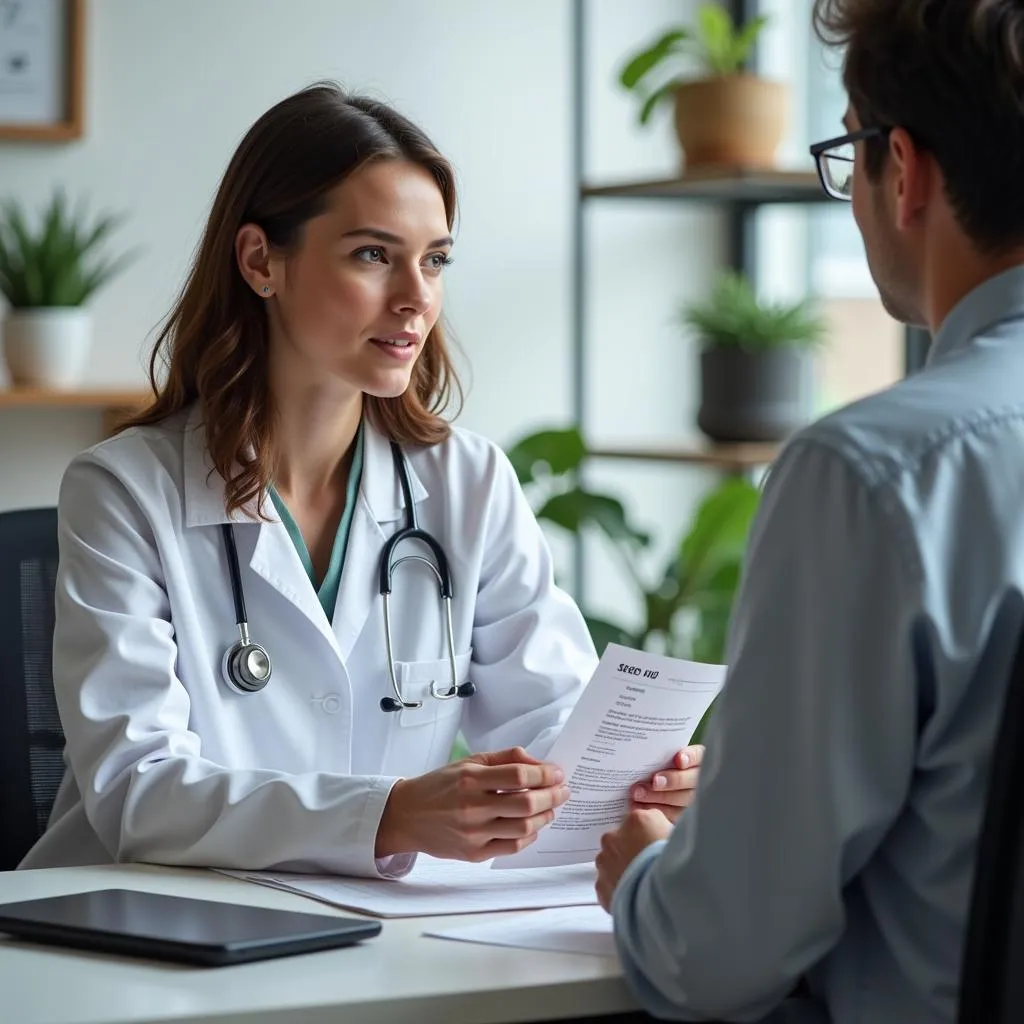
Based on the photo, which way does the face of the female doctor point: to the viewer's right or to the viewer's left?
to the viewer's right

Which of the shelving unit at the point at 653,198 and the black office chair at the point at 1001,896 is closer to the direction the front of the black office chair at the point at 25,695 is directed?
the black office chair

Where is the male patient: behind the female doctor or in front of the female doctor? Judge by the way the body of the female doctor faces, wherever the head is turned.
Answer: in front

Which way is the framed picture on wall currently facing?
toward the camera

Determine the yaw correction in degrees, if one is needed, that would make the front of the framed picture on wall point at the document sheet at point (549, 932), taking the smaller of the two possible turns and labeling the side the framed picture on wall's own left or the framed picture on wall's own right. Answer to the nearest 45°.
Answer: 0° — it already faces it

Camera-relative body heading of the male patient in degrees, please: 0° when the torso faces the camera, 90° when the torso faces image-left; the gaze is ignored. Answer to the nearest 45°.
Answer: approximately 135°

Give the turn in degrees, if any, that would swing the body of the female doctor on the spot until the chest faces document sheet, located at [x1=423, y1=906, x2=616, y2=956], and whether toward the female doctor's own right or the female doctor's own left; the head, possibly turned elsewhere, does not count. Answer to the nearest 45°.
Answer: approximately 45° to the female doctor's own right

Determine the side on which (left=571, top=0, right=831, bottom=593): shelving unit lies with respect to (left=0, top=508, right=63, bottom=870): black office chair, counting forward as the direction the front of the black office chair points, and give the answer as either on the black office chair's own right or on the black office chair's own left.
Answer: on the black office chair's own left

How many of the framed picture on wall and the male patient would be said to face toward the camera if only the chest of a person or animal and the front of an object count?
1

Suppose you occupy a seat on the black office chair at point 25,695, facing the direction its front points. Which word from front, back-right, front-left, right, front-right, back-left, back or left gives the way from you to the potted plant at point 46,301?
back-left

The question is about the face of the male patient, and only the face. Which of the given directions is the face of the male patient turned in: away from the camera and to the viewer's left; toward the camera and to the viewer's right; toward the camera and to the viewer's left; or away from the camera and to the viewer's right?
away from the camera and to the viewer's left

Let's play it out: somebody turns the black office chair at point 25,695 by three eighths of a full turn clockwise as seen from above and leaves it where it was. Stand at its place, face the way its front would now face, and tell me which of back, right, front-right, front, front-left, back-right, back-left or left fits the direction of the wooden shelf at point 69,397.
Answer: right

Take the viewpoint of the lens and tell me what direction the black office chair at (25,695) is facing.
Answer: facing the viewer and to the right of the viewer

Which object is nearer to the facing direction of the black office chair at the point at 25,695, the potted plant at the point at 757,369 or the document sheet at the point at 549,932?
the document sheet
